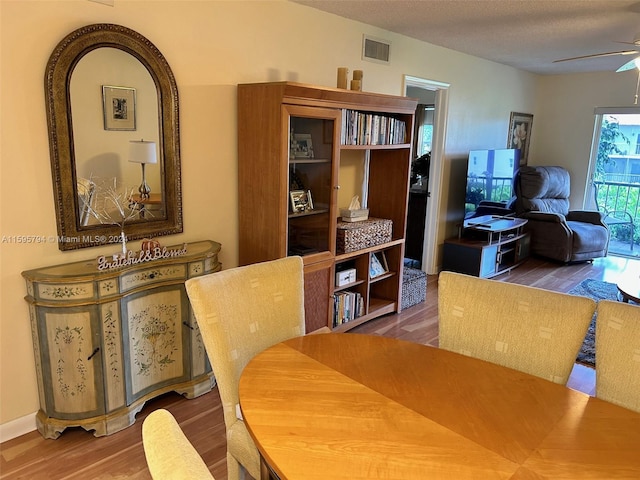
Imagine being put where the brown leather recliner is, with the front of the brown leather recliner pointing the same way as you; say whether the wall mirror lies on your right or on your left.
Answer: on your right

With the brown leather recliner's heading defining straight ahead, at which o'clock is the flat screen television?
The flat screen television is roughly at 3 o'clock from the brown leather recliner.

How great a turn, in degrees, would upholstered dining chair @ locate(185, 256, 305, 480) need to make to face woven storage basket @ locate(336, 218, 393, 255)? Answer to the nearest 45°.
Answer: approximately 90° to its left

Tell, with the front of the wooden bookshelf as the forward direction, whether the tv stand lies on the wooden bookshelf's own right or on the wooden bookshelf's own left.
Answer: on the wooden bookshelf's own left

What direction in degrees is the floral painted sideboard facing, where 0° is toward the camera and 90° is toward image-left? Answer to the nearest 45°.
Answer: approximately 315°
